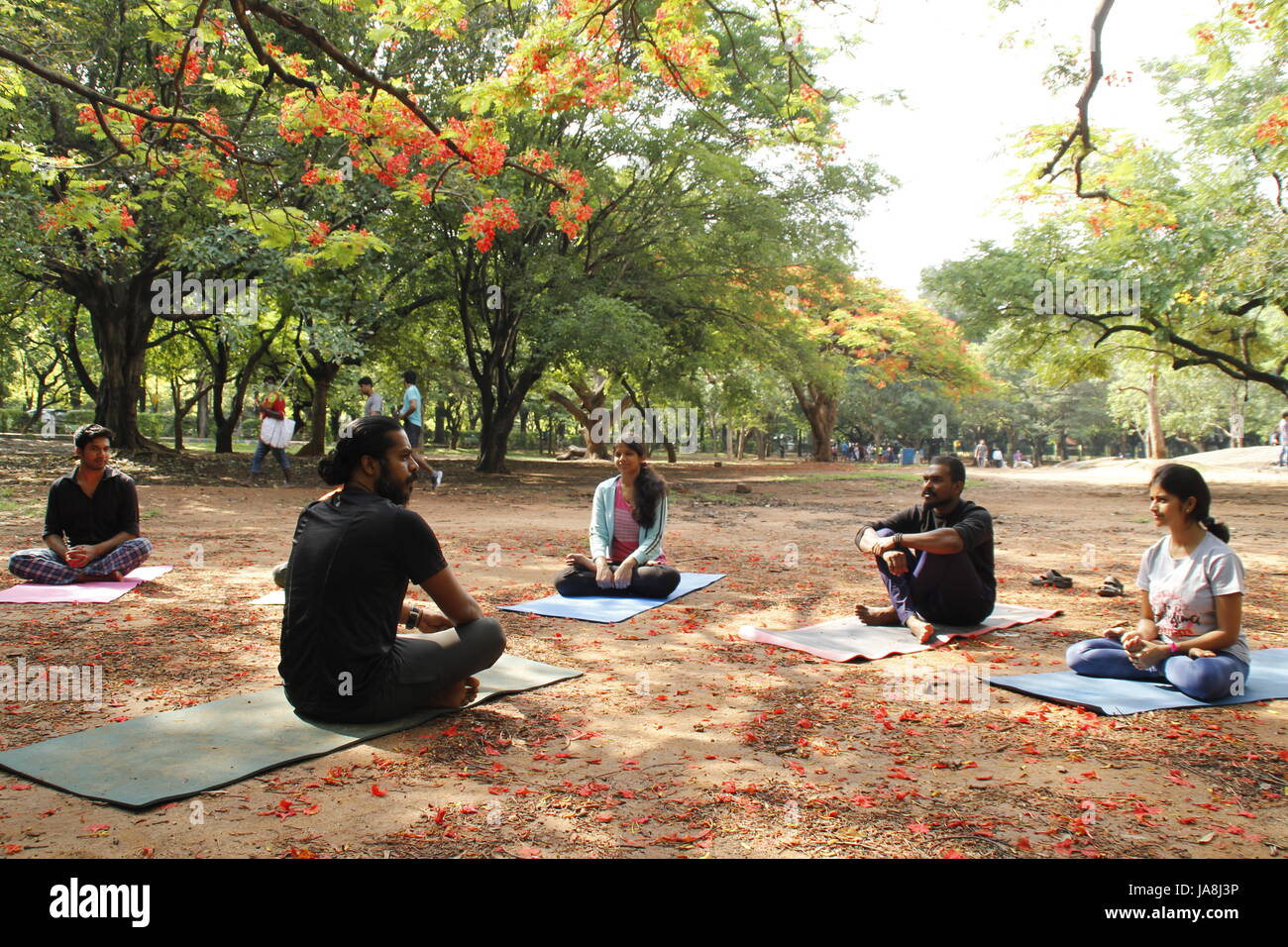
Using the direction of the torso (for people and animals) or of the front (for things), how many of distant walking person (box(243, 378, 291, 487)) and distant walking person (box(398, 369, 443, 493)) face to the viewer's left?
1

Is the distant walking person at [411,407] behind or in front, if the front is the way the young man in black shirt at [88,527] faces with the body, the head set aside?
behind

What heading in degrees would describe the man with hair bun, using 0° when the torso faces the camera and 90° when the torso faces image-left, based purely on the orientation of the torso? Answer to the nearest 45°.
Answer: approximately 225°

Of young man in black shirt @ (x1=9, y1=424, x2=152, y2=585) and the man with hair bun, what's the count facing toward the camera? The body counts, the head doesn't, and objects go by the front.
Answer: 1

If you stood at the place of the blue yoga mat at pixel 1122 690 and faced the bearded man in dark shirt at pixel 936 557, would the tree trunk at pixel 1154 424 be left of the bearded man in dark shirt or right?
right

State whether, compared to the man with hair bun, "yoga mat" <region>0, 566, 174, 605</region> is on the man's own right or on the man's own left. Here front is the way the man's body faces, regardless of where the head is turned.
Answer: on the man's own left
